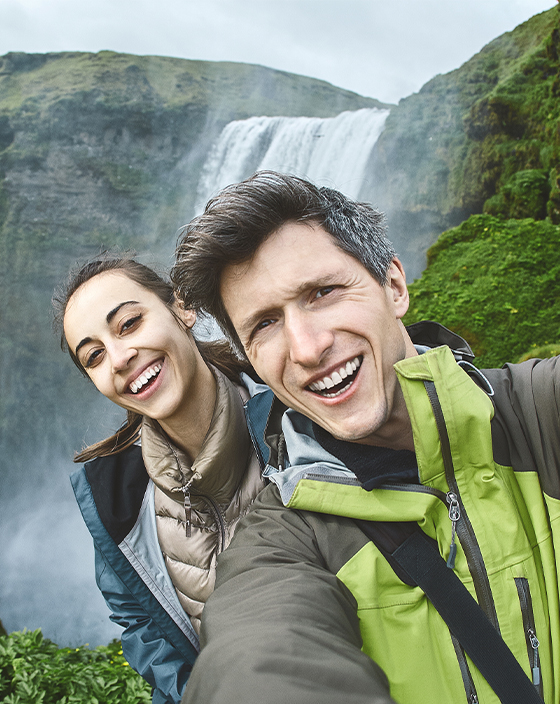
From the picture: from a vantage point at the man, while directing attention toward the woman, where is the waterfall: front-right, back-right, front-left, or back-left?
front-right

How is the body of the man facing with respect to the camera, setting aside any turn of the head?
toward the camera

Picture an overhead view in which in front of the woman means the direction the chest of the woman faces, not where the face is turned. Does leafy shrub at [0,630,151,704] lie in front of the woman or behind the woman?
behind

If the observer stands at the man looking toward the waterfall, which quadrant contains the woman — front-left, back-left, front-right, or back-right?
front-left

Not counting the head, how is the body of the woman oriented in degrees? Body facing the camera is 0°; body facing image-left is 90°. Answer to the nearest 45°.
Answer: approximately 0°

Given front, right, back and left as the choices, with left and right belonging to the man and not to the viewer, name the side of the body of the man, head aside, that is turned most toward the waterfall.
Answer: back

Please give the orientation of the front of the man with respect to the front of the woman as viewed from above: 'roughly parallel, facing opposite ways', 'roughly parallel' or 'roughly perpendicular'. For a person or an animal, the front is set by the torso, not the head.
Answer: roughly parallel

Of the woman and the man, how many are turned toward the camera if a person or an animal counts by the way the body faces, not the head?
2
